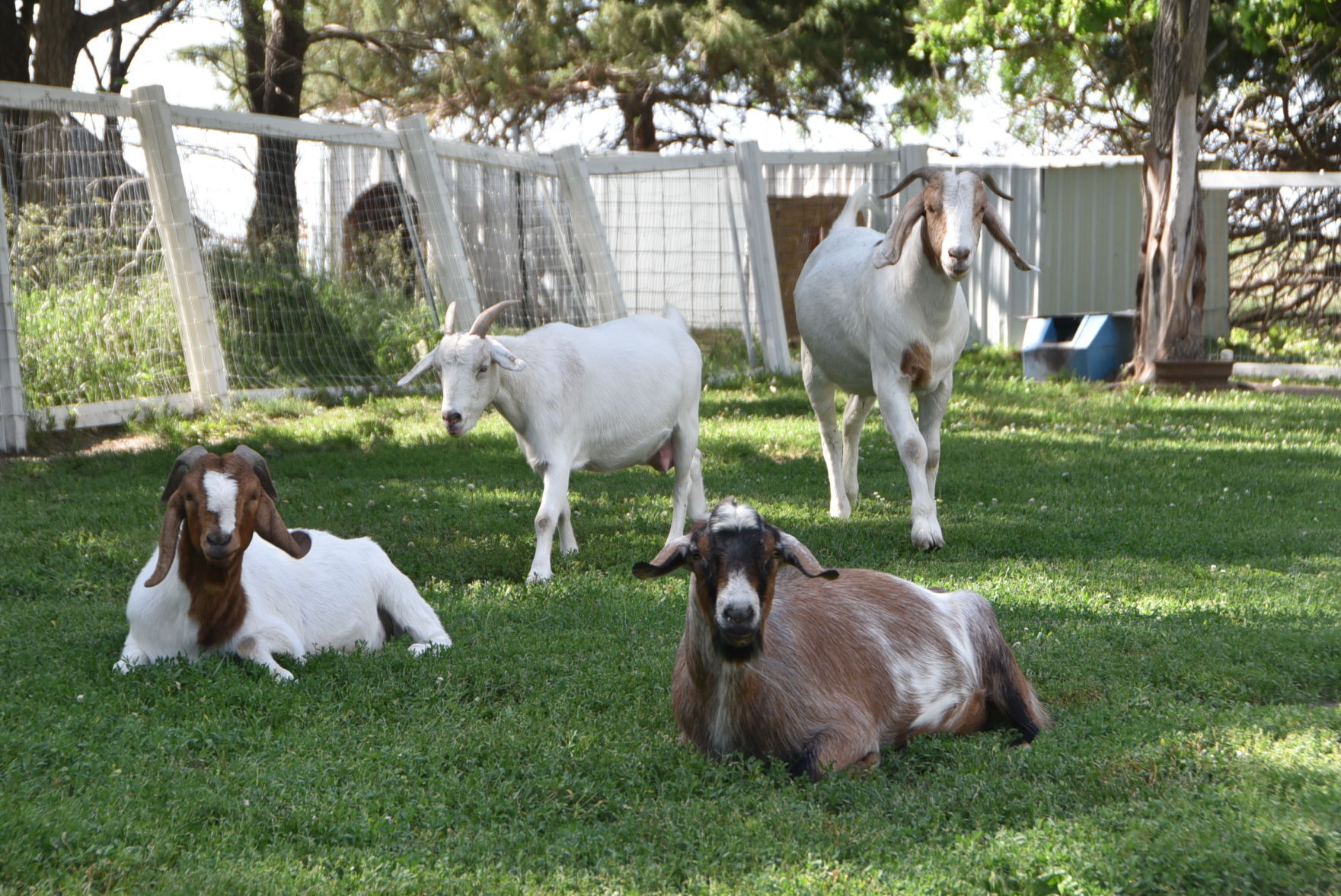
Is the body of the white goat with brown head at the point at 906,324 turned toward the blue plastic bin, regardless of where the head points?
no

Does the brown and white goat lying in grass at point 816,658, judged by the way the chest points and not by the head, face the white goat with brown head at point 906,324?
no

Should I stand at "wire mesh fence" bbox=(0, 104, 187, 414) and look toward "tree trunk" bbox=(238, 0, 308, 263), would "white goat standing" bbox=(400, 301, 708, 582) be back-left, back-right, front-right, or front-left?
back-right

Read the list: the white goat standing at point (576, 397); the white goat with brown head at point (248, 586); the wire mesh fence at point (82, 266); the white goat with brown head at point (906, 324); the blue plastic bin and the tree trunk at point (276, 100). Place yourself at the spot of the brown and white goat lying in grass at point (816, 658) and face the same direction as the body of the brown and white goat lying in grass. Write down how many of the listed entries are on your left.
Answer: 0

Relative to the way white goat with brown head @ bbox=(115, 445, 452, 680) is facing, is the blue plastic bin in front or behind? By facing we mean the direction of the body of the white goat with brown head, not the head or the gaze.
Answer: behind

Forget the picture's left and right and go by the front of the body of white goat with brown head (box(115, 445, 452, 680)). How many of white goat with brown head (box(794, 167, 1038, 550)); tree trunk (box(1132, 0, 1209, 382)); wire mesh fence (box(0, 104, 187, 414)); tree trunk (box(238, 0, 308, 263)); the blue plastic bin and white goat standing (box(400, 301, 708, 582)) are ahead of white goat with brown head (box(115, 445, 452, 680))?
0

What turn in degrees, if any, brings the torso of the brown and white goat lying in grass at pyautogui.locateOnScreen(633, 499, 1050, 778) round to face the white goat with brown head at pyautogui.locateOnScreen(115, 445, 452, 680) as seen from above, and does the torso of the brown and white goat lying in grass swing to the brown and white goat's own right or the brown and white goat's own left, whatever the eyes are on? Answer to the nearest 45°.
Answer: approximately 45° to the brown and white goat's own right

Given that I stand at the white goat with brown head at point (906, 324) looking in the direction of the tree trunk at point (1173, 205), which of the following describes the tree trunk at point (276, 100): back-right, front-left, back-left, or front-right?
front-left

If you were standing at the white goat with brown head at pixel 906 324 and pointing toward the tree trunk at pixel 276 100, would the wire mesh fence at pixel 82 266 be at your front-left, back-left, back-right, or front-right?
front-left

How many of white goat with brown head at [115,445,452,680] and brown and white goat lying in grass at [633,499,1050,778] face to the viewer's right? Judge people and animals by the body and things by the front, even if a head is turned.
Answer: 0

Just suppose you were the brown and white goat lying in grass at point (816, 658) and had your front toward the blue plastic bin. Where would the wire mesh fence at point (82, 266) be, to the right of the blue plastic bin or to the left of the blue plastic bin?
left

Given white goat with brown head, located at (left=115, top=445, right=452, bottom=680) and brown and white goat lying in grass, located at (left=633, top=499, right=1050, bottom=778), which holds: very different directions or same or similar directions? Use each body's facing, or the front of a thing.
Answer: same or similar directions

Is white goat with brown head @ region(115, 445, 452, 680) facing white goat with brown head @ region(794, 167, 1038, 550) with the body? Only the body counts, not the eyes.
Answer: no

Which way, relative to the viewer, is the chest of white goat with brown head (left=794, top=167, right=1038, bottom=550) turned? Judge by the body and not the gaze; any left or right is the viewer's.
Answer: facing the viewer and to the right of the viewer

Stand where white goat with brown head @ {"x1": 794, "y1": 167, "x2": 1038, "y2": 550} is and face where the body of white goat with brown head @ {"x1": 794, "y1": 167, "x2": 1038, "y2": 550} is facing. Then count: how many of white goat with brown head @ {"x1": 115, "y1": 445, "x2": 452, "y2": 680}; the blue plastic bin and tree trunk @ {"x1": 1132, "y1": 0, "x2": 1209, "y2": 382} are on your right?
1

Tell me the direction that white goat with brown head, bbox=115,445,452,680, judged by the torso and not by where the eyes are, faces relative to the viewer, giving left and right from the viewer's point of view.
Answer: facing the viewer and to the left of the viewer

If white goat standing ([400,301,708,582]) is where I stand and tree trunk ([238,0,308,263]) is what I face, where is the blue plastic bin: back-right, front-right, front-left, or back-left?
front-right
